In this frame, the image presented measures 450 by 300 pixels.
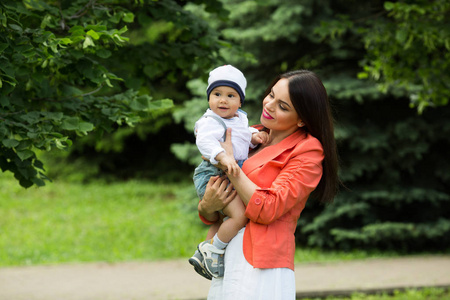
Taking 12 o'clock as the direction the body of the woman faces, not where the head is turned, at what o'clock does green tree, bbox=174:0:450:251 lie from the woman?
The green tree is roughly at 5 o'clock from the woman.

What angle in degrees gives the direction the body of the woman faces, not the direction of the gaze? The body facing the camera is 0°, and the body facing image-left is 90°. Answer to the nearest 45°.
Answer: approximately 45°

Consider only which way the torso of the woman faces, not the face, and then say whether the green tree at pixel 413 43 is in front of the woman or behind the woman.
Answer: behind
